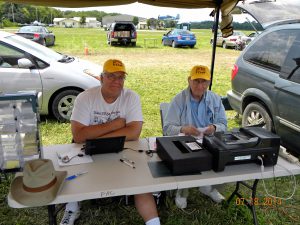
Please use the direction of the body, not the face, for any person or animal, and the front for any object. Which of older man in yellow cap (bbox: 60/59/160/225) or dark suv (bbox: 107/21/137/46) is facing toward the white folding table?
the older man in yellow cap

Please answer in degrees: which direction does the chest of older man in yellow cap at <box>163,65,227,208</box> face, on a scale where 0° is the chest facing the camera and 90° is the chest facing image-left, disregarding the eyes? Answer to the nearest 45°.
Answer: approximately 0°

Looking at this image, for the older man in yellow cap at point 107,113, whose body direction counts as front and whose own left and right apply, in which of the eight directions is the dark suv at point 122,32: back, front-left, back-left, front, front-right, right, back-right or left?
back

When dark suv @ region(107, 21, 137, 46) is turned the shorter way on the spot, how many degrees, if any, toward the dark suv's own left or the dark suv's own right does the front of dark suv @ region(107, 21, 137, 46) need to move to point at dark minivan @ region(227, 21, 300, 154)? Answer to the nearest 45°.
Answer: approximately 180°

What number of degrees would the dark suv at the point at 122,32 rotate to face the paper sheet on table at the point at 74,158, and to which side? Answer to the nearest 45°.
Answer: approximately 180°

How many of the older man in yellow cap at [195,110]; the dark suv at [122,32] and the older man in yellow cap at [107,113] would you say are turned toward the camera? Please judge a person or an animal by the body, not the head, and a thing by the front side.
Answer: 2

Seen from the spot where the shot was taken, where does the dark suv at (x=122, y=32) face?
facing away from the viewer

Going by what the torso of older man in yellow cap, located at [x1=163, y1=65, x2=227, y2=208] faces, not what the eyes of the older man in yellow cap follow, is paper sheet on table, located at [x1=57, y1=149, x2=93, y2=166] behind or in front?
in front

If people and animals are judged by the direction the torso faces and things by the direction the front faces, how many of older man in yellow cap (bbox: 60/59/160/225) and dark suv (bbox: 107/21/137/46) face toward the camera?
1
